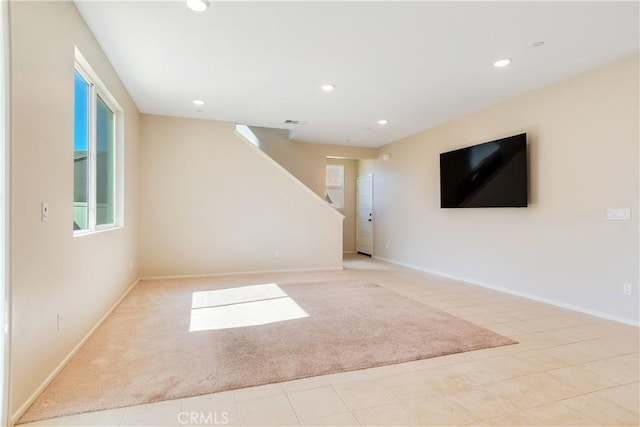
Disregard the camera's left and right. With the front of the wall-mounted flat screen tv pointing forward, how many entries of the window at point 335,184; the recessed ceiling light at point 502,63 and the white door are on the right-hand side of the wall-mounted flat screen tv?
2

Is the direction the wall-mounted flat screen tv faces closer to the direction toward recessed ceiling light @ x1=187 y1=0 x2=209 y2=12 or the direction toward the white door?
the recessed ceiling light

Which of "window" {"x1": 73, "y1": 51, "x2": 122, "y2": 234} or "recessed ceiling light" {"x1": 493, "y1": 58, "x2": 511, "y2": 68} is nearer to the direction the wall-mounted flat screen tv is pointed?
the window

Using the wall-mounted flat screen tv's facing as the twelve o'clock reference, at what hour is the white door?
The white door is roughly at 3 o'clock from the wall-mounted flat screen tv.

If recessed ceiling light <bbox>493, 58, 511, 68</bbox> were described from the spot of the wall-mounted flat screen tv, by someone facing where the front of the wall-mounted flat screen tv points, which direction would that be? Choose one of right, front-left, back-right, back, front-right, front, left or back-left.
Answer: front-left

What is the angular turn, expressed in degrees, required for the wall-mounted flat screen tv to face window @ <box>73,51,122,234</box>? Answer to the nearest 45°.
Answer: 0° — it already faces it

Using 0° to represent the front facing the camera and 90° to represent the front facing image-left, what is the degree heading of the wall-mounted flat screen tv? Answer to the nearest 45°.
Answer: approximately 45°

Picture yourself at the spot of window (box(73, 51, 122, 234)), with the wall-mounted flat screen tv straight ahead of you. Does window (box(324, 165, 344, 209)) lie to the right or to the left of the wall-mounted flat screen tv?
left

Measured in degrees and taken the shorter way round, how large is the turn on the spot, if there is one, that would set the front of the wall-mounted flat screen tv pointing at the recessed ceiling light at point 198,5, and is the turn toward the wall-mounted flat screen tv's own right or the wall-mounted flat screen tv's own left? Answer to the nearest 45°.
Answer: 0° — it already faces it

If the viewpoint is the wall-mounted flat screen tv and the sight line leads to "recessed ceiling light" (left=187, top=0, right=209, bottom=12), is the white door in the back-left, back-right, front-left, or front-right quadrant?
back-right

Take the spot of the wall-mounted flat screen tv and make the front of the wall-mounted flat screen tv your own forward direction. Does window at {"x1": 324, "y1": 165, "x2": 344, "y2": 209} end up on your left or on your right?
on your right

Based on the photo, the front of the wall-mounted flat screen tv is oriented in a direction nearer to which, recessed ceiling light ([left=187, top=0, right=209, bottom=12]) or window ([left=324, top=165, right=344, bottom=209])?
the recessed ceiling light
